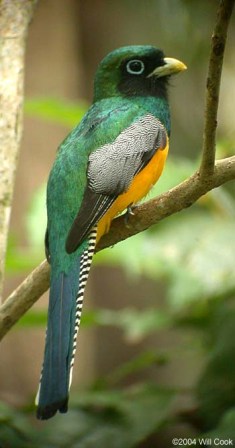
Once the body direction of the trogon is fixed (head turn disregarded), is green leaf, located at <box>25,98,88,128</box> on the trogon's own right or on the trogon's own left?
on the trogon's own left

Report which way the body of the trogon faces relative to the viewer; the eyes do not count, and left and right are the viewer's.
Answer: facing away from the viewer and to the right of the viewer
